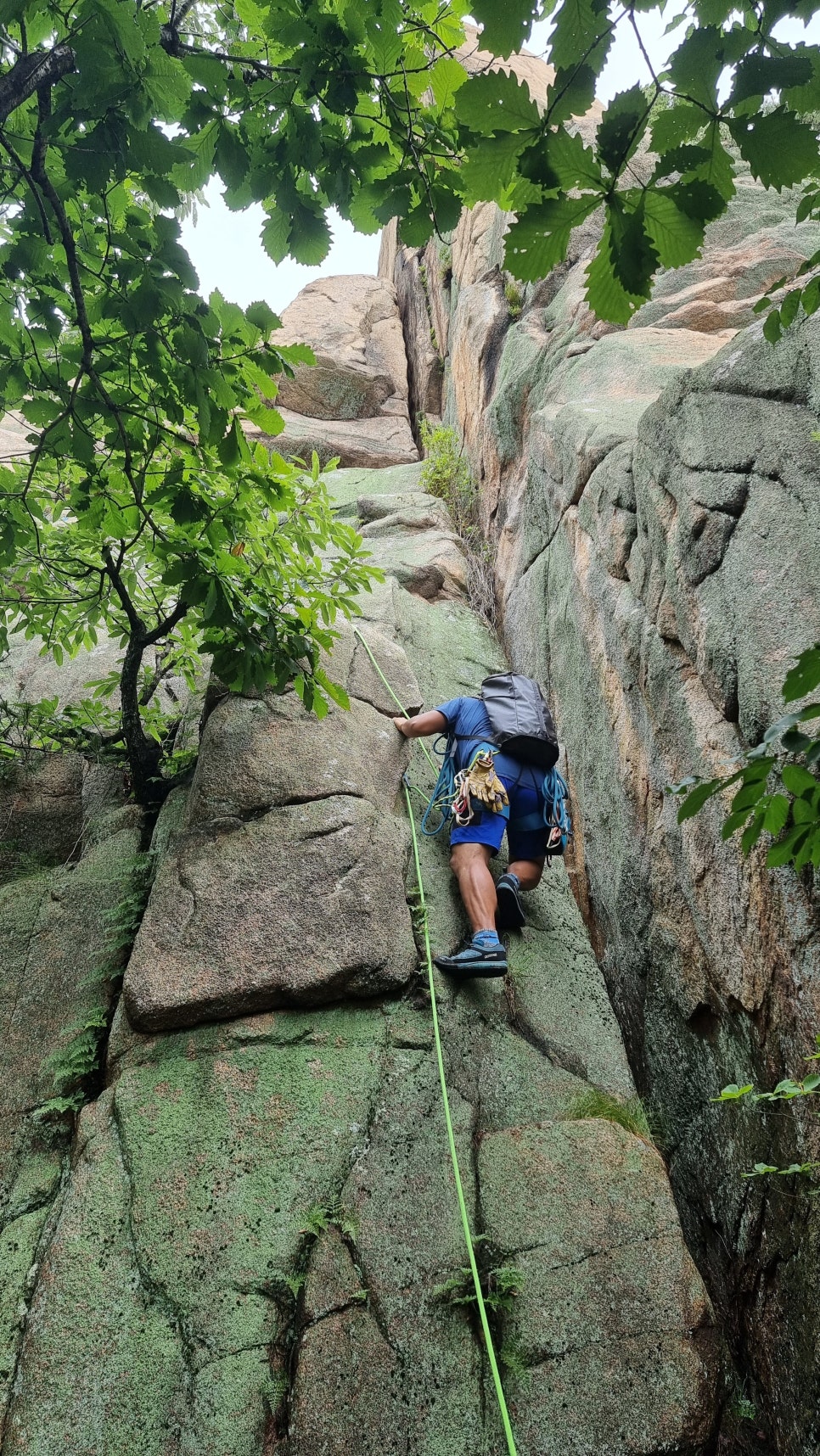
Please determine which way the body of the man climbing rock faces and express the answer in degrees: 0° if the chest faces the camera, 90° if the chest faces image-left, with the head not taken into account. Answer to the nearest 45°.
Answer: approximately 135°

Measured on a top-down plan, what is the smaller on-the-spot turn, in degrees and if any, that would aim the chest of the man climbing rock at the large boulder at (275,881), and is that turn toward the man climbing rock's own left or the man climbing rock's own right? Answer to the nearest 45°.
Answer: approximately 90° to the man climbing rock's own left
